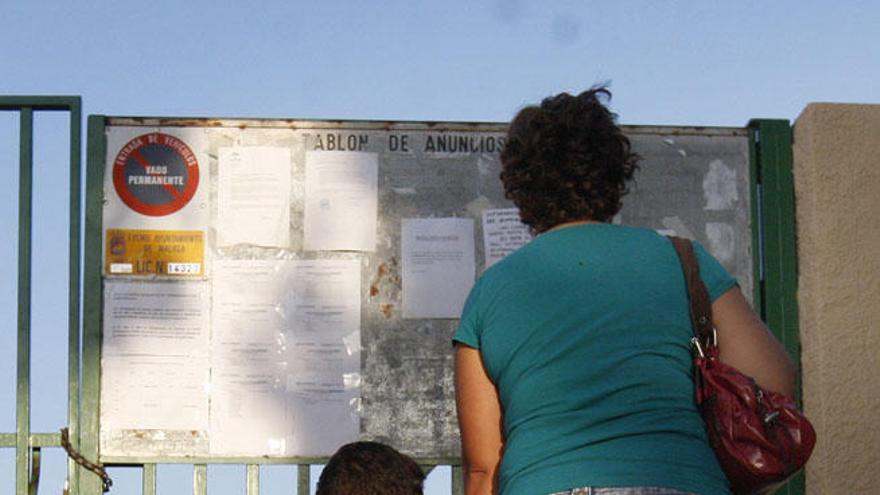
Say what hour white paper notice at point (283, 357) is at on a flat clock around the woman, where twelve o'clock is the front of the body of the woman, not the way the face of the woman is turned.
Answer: The white paper notice is roughly at 11 o'clock from the woman.

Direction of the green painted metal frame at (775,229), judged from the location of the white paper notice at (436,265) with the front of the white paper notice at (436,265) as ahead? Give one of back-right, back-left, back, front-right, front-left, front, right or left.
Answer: left

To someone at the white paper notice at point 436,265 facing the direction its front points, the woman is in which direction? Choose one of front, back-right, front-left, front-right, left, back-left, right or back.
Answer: front

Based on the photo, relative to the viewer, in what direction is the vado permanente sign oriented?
toward the camera

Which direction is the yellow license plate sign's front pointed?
toward the camera

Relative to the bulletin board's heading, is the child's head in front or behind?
in front

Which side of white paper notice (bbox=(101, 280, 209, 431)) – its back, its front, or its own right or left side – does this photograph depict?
front

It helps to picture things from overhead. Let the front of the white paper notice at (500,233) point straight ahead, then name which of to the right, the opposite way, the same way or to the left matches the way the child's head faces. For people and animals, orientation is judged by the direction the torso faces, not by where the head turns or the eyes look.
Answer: the opposite way

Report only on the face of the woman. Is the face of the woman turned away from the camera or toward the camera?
away from the camera

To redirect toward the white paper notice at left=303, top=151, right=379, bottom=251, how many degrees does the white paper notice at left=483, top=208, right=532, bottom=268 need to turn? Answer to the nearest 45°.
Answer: approximately 90° to its right

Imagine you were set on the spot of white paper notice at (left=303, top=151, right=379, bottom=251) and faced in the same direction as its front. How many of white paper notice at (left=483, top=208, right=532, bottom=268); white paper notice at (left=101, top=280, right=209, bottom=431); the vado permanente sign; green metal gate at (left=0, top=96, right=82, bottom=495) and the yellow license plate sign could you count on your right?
4

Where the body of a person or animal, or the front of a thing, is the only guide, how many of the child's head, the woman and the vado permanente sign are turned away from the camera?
2

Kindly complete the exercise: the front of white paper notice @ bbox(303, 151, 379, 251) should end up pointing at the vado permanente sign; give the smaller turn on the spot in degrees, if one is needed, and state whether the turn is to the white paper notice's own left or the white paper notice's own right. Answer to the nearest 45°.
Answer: approximately 90° to the white paper notice's own right

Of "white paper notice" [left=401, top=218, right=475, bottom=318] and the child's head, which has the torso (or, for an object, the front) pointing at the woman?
the white paper notice

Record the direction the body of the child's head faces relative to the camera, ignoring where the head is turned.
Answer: away from the camera

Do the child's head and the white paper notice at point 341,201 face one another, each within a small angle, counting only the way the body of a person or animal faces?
yes

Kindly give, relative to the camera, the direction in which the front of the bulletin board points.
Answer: facing the viewer

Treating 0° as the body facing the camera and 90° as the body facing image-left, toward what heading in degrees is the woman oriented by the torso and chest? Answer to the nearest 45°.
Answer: approximately 180°
